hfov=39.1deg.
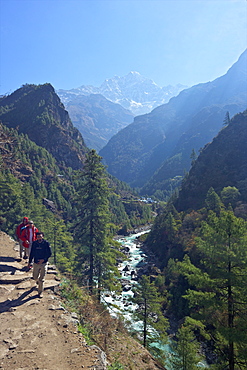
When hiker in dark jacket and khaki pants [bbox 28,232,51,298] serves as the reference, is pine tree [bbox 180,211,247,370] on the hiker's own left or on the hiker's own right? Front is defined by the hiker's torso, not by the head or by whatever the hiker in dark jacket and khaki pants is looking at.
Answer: on the hiker's own left

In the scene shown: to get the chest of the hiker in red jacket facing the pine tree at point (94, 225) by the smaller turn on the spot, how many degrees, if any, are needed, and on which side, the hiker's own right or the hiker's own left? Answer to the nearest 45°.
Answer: approximately 135° to the hiker's own left

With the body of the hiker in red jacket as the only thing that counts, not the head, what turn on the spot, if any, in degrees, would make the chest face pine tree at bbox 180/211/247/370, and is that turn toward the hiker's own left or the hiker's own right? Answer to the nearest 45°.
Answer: approximately 90° to the hiker's own left

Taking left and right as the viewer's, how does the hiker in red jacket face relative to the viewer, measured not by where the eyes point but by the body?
facing the viewer

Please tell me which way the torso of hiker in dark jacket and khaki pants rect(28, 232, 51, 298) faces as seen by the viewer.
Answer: toward the camera

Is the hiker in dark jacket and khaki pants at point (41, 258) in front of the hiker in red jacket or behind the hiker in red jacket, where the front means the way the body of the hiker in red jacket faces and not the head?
in front

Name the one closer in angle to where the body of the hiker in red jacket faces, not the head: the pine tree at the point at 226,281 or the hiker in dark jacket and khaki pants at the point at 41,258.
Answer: the hiker in dark jacket and khaki pants

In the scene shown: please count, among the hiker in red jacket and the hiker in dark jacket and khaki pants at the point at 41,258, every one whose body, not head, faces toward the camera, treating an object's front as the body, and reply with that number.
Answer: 2

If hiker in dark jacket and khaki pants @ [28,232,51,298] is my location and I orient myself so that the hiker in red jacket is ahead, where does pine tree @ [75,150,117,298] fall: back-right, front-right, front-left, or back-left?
front-right
